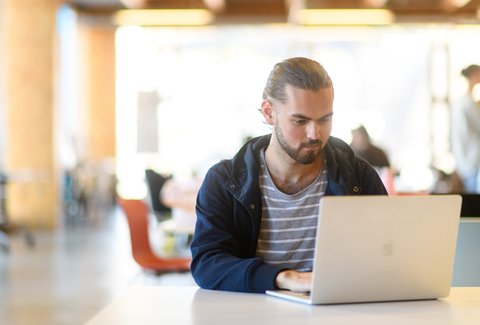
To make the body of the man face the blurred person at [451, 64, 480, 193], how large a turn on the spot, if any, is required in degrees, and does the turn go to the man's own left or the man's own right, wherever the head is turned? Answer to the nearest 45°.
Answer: approximately 135° to the man's own left

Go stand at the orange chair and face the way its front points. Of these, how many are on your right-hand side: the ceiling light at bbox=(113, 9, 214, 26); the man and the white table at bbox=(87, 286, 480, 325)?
2

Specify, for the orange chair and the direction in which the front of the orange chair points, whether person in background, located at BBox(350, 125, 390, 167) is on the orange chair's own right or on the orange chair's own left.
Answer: on the orange chair's own left

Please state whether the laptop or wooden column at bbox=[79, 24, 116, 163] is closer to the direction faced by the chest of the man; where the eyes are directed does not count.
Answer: the laptop

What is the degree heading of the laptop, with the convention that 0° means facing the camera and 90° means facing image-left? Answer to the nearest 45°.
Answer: approximately 135°

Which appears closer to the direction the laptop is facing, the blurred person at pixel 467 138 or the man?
the man

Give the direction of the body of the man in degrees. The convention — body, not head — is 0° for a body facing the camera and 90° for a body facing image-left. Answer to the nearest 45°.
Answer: approximately 315°
